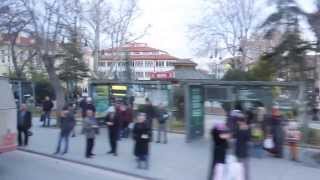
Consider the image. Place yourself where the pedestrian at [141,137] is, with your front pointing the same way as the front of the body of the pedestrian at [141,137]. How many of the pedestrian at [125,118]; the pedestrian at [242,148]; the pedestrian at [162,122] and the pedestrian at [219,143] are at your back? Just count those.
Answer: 2

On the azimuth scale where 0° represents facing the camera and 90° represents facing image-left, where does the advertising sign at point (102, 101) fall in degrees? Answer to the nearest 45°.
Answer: approximately 0°

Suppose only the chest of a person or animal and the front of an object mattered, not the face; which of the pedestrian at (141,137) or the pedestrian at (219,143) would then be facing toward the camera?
the pedestrian at (141,137)
